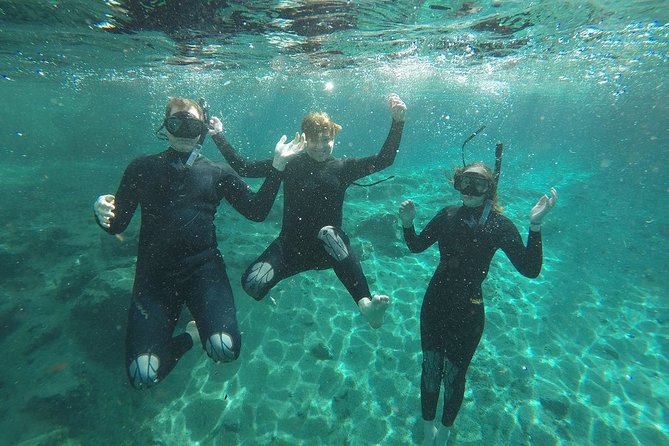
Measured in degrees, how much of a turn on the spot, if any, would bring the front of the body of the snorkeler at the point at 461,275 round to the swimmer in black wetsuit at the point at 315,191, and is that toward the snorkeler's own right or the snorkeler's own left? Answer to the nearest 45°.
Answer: approximately 90° to the snorkeler's own right

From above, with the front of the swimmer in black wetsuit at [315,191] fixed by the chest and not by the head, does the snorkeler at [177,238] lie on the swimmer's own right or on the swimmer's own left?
on the swimmer's own right

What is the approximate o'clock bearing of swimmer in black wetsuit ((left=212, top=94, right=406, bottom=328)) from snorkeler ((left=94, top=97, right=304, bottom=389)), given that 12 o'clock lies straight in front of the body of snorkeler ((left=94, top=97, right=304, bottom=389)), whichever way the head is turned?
swimmer in black wetsuit ((left=212, top=94, right=406, bottom=328)) is roughly at 9 o'clock from snorkeler ((left=94, top=97, right=304, bottom=389)).

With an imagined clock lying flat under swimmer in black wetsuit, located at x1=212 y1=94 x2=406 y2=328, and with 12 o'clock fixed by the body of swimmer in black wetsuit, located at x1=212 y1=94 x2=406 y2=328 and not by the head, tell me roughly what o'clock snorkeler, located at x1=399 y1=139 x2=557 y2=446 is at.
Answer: snorkeler, located at x1=399 y1=139 x2=557 y2=446 is roughly at 10 o'clock from swimmer in black wetsuit, located at x1=212 y1=94 x2=406 y2=328.

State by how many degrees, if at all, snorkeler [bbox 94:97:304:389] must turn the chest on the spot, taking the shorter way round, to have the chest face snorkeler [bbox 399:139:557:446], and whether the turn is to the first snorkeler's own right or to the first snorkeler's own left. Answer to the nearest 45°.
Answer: approximately 45° to the first snorkeler's own left

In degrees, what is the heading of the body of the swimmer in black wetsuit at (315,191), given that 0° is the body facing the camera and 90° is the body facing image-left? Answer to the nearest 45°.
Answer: approximately 0°
